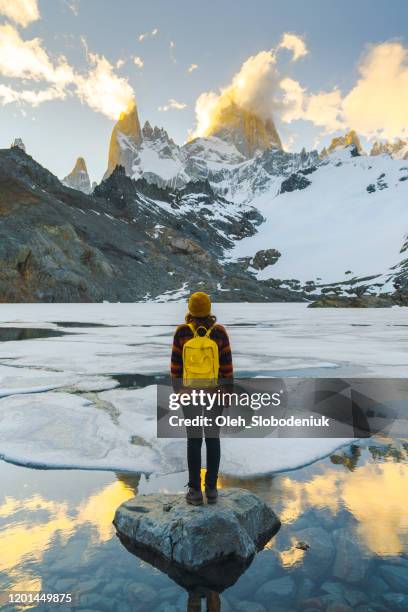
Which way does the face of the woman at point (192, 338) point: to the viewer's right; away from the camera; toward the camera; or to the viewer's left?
away from the camera

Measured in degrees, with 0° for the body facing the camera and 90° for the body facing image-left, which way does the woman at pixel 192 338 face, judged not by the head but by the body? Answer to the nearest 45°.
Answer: approximately 180°
